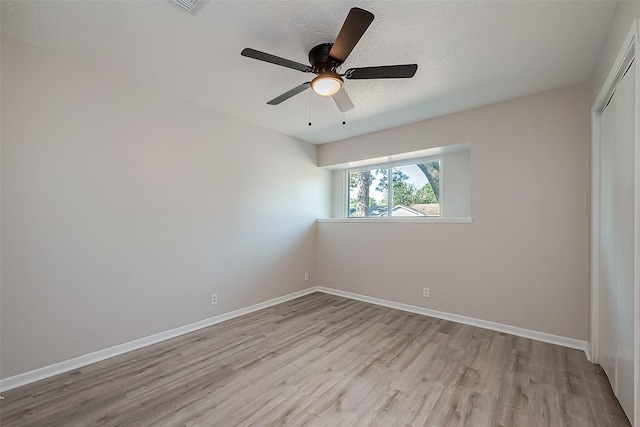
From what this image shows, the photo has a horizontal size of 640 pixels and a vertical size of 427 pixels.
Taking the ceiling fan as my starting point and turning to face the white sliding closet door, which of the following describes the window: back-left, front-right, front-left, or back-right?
front-left

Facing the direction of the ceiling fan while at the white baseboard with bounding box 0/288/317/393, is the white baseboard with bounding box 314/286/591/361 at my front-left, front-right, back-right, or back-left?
front-left

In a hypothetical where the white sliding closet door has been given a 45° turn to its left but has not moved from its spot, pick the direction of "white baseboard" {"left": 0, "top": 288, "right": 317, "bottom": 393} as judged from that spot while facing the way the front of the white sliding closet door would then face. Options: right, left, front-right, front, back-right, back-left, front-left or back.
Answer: front

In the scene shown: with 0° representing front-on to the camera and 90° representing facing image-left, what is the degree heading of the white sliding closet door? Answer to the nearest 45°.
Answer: approximately 90°

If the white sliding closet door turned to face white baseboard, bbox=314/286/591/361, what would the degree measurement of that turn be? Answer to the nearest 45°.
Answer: approximately 45° to its right

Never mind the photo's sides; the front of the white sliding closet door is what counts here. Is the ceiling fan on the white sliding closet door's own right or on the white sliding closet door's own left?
on the white sliding closet door's own left
